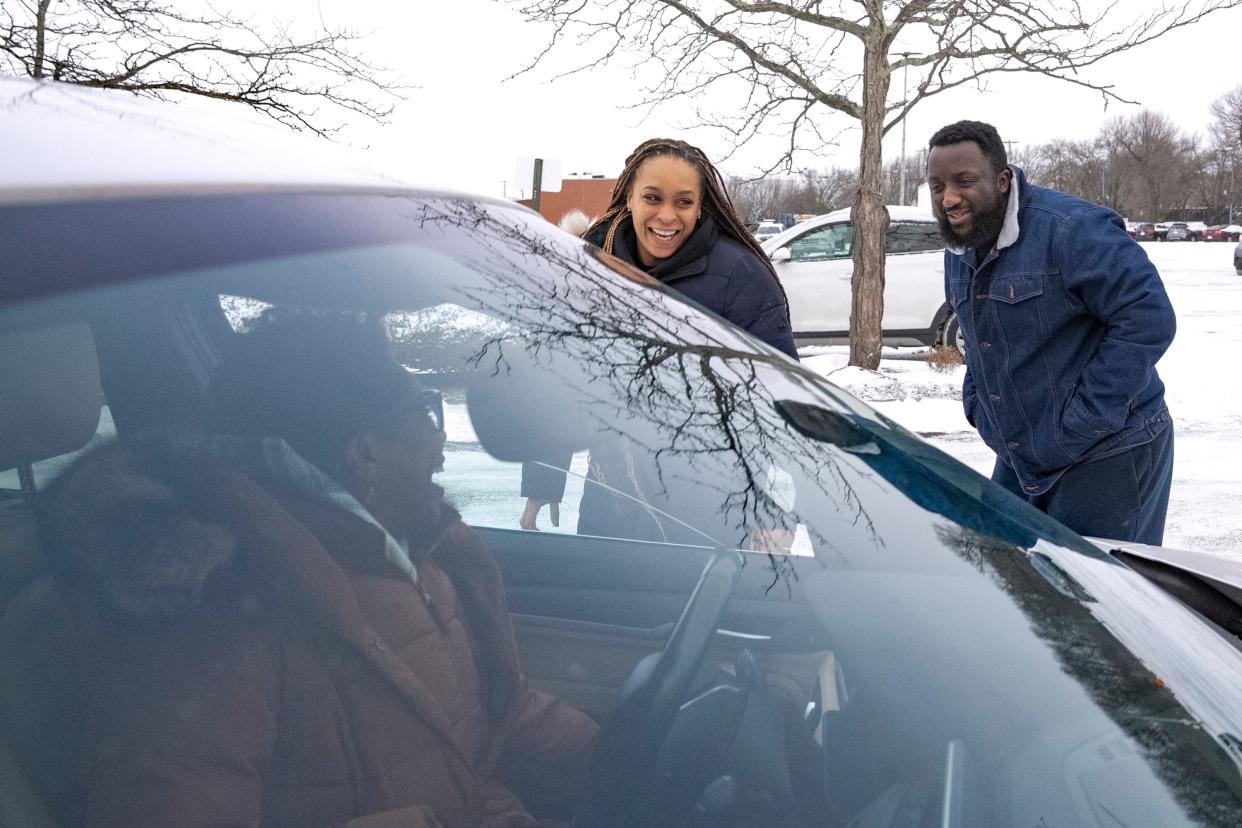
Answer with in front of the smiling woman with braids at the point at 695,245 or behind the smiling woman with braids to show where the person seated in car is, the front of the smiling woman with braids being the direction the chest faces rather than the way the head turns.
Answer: in front

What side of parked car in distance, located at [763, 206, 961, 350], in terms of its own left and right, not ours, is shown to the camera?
left

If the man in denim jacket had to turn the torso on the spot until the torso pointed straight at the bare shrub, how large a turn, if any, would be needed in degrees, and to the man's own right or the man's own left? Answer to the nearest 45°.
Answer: approximately 135° to the man's own right

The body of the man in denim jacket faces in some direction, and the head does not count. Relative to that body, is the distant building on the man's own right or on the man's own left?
on the man's own right

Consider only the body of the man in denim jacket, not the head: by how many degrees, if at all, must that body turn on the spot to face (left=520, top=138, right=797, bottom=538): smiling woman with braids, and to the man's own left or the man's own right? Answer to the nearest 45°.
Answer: approximately 45° to the man's own right

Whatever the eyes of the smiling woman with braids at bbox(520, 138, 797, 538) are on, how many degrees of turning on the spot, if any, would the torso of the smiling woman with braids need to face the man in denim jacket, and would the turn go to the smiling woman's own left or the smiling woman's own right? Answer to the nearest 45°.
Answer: approximately 135° to the smiling woman's own left

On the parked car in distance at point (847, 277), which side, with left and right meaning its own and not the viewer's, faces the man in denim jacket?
left

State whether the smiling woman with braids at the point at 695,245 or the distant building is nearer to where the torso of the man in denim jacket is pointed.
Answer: the smiling woman with braids

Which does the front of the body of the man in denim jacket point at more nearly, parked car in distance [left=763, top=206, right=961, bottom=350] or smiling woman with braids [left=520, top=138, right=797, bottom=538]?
the smiling woman with braids

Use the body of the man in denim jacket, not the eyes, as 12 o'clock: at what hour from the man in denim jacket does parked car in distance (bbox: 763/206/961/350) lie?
The parked car in distance is roughly at 4 o'clock from the man in denim jacket.

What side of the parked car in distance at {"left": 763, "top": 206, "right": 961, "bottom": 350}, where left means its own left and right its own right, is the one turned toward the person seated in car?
left

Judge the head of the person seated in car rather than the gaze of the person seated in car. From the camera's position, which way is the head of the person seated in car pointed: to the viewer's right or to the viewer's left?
to the viewer's right

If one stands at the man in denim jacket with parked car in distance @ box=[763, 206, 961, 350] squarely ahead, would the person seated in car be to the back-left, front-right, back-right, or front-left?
back-left

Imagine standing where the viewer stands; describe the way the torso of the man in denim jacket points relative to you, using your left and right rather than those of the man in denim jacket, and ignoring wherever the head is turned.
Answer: facing the viewer and to the left of the viewer

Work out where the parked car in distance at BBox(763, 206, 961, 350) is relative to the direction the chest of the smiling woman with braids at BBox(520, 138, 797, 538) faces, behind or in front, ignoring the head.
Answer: behind
